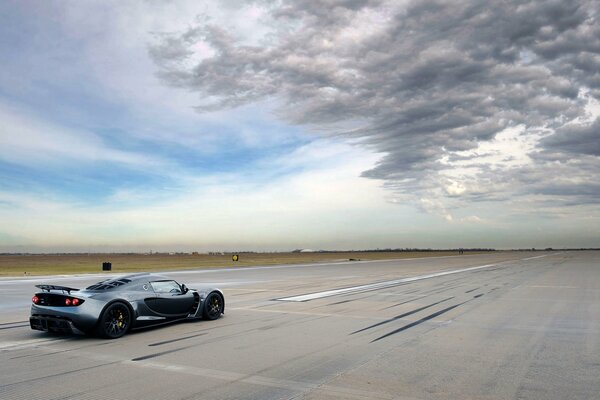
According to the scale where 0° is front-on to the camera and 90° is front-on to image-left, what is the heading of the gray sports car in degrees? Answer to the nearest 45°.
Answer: approximately 225°
